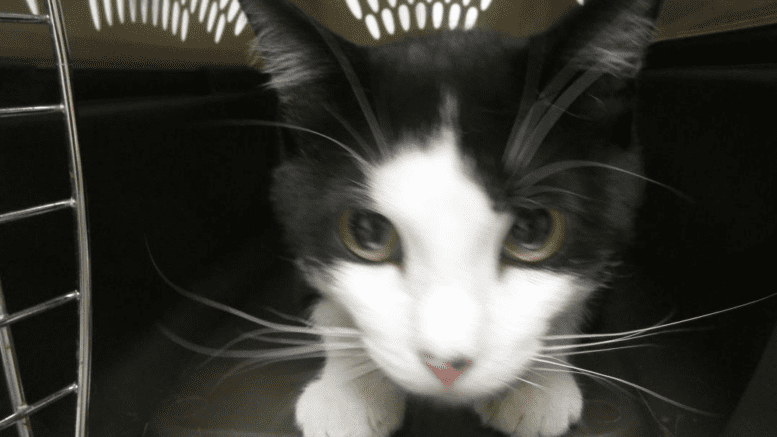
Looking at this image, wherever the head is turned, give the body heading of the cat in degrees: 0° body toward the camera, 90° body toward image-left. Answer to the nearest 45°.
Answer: approximately 0°
